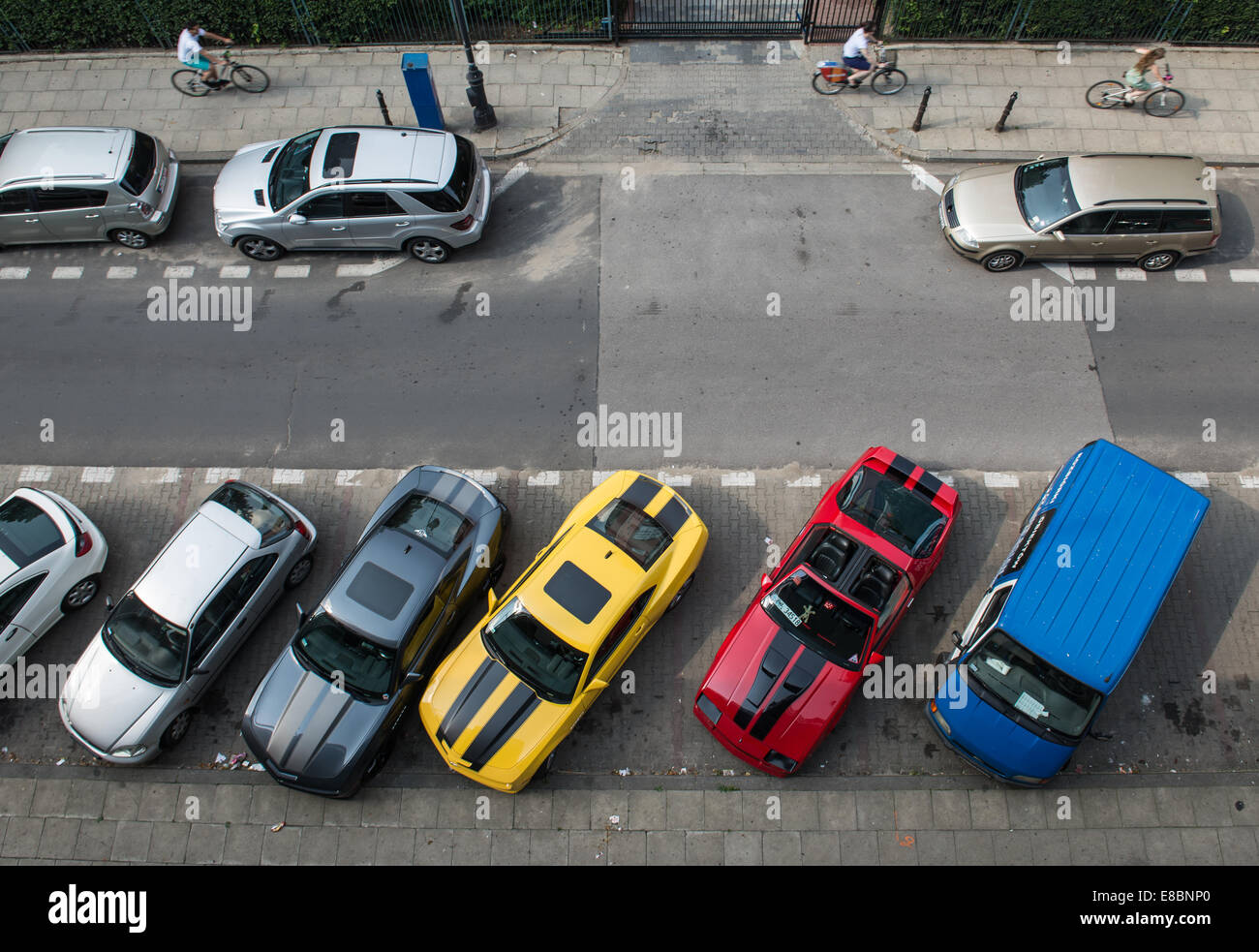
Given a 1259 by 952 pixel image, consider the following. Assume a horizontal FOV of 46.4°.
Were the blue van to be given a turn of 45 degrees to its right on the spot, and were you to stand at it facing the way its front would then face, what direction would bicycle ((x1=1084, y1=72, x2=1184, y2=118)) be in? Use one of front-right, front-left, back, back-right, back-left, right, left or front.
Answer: right

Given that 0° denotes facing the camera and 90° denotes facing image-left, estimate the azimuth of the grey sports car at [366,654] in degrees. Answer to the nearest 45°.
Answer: approximately 45°

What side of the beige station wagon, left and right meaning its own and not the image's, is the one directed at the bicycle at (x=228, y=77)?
front

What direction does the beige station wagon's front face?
to the viewer's left

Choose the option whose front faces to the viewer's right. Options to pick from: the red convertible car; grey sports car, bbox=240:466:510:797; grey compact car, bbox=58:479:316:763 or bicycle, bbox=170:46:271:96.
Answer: the bicycle

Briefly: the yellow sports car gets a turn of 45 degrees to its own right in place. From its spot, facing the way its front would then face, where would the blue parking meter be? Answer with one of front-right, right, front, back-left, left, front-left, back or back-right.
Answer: right

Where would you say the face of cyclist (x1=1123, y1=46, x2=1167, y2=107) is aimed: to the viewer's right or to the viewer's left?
to the viewer's right

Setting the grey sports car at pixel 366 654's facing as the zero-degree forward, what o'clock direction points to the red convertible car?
The red convertible car is roughly at 8 o'clock from the grey sports car.

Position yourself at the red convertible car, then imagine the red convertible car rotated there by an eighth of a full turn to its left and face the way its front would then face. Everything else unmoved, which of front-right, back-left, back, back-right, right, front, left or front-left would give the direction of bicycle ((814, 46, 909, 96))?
back

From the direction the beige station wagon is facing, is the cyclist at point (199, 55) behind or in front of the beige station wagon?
in front
